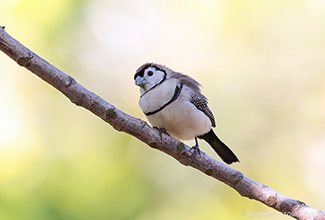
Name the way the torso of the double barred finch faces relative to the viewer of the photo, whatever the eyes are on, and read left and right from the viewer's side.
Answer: facing the viewer and to the left of the viewer
